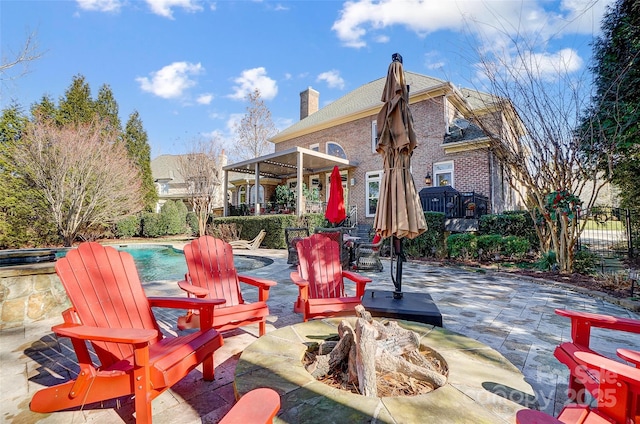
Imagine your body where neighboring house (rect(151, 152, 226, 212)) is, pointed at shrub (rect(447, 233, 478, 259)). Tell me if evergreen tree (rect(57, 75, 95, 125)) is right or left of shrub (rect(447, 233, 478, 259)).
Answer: right

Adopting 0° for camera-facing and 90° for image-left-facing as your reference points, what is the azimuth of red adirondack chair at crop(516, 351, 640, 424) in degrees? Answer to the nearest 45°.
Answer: approximately 135°

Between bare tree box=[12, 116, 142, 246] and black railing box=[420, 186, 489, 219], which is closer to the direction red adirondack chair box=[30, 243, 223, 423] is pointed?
the black railing

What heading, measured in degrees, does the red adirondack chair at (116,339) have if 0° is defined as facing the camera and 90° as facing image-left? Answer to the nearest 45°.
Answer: approximately 315°

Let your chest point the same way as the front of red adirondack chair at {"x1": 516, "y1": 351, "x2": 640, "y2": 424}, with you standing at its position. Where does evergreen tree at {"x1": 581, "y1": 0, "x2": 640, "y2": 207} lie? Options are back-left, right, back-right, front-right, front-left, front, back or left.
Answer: front-right
